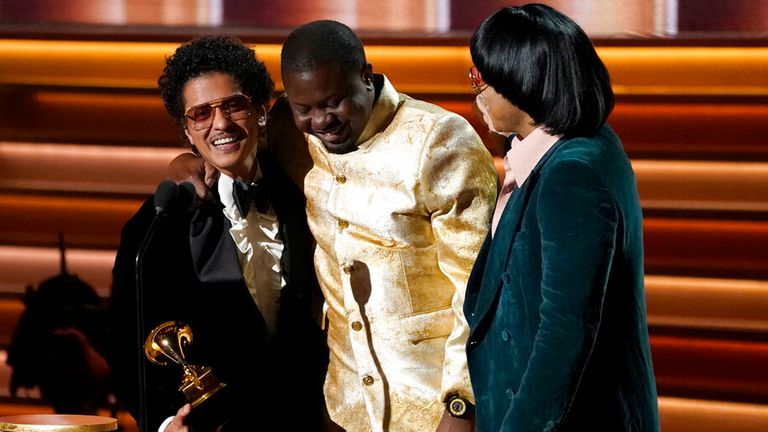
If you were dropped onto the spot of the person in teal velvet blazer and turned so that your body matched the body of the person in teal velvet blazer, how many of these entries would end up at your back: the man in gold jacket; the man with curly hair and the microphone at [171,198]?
0

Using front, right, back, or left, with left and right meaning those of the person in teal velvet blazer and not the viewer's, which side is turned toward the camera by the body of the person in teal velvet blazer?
left

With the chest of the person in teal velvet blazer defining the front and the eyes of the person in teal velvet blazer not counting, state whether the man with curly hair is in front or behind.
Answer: in front

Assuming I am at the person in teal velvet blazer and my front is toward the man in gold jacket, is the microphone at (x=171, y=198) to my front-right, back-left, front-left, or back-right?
front-left

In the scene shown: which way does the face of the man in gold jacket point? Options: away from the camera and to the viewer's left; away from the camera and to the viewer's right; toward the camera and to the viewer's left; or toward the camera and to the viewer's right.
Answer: toward the camera and to the viewer's left

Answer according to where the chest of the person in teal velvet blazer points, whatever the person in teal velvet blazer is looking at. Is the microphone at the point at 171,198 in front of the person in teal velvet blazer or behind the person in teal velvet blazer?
in front

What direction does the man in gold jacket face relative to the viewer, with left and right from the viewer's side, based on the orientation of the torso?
facing the viewer and to the left of the viewer

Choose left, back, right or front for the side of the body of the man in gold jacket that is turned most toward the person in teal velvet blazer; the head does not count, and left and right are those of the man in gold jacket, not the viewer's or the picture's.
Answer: left

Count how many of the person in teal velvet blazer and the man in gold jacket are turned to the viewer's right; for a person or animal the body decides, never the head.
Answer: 0
